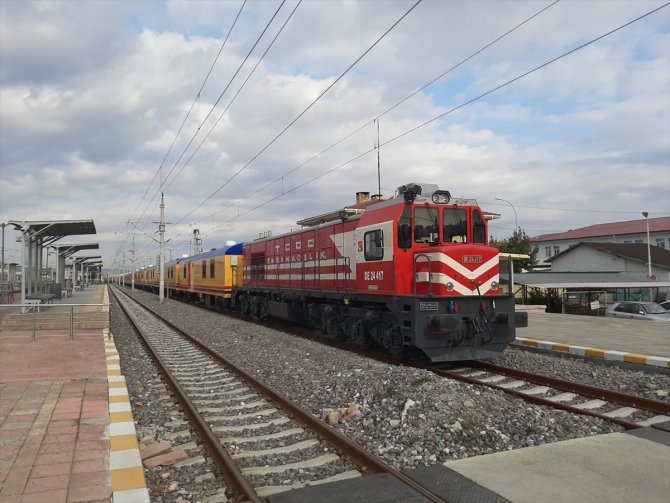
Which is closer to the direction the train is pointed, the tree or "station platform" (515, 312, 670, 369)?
the station platform

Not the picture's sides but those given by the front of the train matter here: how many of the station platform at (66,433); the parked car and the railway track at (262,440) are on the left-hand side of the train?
1

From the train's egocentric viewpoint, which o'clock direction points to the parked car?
The parked car is roughly at 9 o'clock from the train.

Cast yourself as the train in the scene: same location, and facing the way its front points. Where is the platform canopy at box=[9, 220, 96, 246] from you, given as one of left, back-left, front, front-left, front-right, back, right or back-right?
back

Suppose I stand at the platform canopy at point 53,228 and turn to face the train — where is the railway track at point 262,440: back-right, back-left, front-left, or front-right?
front-right

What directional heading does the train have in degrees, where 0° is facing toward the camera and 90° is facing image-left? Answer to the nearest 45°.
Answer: approximately 315°

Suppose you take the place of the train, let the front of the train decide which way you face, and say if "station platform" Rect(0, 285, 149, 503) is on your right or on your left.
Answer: on your right

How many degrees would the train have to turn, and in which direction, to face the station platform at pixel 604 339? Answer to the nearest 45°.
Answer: approximately 90° to its left

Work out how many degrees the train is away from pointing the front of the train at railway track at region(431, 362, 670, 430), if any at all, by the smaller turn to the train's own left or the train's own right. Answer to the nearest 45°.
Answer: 0° — it already faces it

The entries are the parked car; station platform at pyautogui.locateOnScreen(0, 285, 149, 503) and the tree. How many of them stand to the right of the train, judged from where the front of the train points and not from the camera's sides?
1
